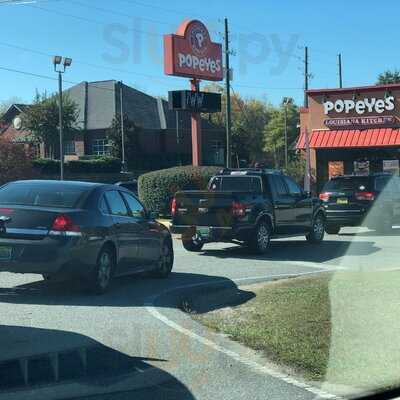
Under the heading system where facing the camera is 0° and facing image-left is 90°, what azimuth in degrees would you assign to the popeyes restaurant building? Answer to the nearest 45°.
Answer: approximately 0°

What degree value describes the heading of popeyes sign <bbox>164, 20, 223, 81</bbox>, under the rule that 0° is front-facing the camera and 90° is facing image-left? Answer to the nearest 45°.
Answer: approximately 315°

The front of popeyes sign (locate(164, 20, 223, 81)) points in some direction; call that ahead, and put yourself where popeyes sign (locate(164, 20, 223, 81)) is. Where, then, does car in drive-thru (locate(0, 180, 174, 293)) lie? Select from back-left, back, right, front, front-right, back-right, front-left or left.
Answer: front-right

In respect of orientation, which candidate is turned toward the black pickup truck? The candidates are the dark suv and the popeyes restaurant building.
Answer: the popeyes restaurant building

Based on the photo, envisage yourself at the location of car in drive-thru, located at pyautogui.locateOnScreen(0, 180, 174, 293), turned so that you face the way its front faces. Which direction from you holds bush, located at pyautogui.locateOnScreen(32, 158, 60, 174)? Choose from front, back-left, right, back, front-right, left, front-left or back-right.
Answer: front-left

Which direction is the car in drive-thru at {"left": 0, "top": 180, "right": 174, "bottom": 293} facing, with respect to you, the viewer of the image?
facing away from the viewer and to the right of the viewer

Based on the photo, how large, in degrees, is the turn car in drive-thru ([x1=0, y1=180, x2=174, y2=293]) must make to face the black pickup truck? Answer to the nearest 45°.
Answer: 0° — it already faces it

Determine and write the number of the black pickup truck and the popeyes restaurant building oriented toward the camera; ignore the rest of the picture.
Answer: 1

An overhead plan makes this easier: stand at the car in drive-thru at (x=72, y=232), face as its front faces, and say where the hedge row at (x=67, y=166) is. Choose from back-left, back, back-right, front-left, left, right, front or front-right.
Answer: front-left

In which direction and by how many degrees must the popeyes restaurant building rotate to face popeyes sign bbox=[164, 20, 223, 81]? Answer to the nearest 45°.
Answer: approximately 45° to its right

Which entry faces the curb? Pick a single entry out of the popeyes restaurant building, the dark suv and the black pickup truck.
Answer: the popeyes restaurant building

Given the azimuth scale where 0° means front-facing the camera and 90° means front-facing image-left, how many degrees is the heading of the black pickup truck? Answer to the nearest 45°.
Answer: approximately 225°

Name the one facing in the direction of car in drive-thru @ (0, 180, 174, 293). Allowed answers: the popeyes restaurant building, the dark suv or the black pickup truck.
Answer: the popeyes restaurant building

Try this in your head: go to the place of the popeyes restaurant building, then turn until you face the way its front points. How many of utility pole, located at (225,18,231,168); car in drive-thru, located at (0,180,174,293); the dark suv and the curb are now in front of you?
3

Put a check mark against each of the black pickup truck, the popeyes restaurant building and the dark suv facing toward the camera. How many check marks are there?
1
